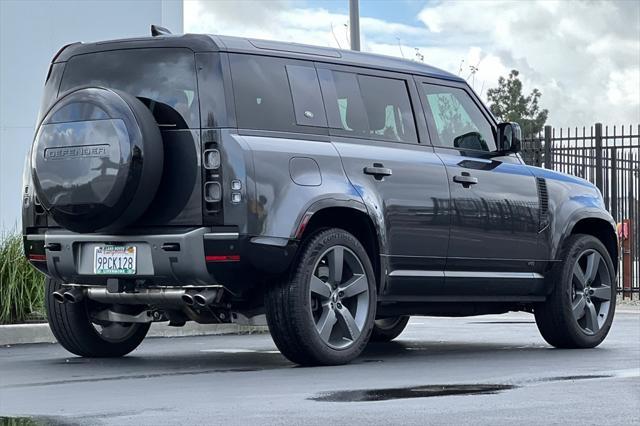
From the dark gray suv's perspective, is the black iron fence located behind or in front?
in front

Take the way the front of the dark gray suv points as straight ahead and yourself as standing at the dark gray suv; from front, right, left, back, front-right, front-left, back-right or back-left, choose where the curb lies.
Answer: left

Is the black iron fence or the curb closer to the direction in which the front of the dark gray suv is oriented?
the black iron fence

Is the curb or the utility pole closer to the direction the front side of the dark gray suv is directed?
the utility pole

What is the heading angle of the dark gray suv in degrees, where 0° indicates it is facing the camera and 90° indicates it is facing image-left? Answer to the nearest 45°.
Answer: approximately 225°

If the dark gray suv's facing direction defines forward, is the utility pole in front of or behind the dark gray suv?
in front
